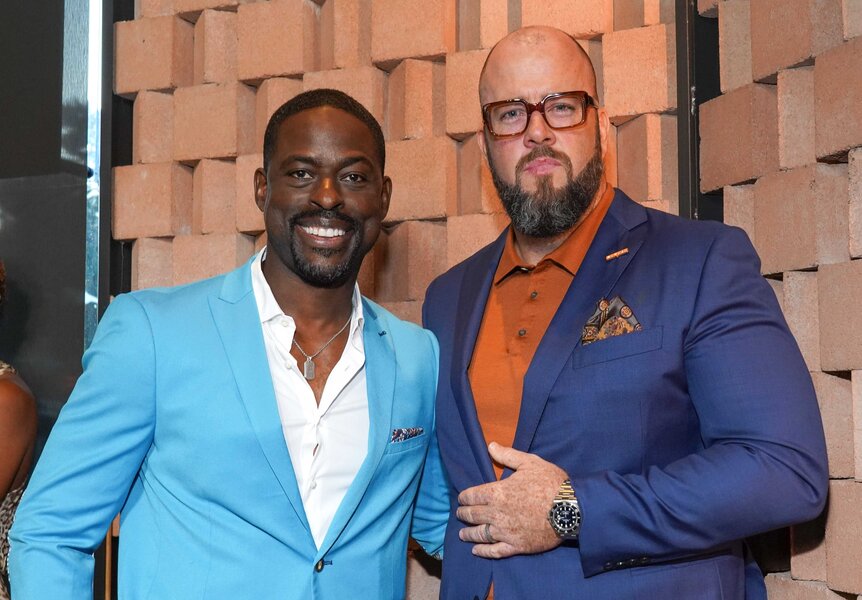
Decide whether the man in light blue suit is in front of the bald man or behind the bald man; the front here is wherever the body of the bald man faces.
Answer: in front
